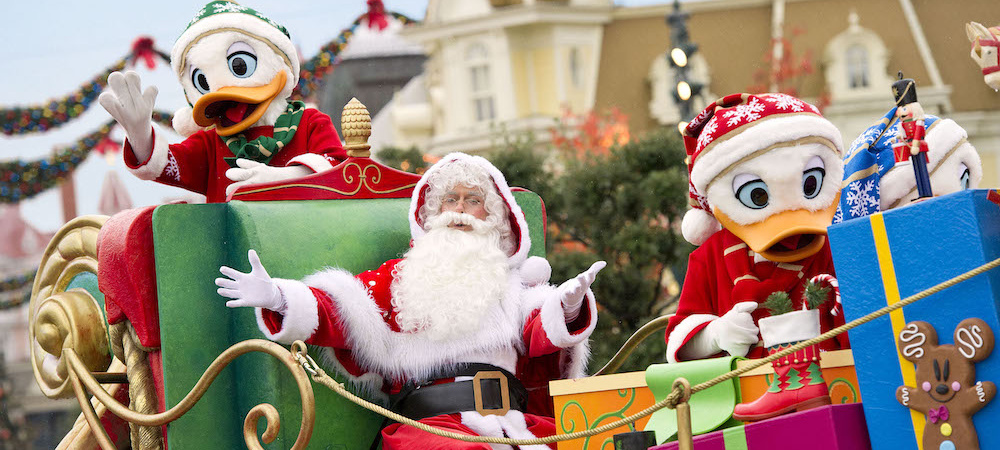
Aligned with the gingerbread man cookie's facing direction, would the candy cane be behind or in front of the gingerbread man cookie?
behind

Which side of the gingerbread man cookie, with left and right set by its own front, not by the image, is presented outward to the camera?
front

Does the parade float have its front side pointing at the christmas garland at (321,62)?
no

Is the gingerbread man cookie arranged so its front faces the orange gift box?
no

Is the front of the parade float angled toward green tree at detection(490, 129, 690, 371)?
no
